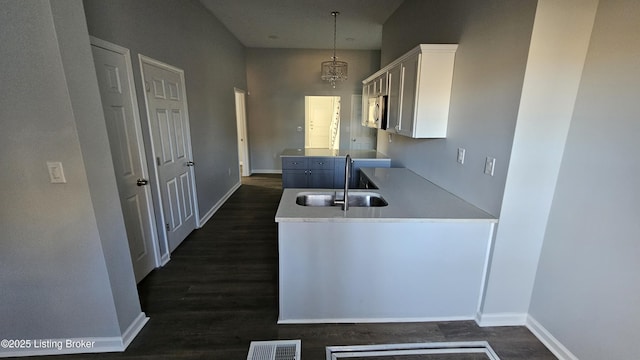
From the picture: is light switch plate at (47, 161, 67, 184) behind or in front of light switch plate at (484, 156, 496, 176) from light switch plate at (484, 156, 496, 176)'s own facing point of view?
in front

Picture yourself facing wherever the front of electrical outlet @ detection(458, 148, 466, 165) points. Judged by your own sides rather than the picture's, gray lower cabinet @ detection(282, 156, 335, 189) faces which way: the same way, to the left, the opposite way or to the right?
to the left

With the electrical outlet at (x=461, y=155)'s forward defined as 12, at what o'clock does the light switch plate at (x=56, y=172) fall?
The light switch plate is roughly at 12 o'clock from the electrical outlet.

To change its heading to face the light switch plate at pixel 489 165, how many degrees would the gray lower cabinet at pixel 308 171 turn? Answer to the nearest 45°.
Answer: approximately 45° to its left

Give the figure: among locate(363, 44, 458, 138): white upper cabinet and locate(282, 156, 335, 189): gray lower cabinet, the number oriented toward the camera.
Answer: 1

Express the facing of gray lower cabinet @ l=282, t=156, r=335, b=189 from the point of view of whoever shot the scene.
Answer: facing the viewer

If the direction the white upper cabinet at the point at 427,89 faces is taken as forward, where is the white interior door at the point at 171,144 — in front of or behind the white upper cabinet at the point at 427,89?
in front

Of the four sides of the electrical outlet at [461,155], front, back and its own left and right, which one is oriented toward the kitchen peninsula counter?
front

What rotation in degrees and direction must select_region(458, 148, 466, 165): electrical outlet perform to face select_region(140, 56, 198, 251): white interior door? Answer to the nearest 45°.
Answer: approximately 45° to its right

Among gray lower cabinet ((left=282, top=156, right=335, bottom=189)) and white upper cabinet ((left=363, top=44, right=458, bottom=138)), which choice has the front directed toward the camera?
the gray lower cabinet

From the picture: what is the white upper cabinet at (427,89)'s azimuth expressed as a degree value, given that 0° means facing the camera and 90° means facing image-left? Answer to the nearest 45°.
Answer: approximately 90°

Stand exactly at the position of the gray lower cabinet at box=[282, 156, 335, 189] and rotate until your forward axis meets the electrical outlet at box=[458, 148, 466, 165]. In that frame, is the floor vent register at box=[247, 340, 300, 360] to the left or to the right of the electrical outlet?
right

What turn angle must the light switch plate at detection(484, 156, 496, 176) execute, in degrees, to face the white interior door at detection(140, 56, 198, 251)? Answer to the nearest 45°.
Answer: approximately 45° to its right

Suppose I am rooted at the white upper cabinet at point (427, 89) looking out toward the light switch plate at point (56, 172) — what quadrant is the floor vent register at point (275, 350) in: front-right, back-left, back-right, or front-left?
front-left

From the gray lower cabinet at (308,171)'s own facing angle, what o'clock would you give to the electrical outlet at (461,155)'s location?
The electrical outlet is roughly at 11 o'clock from the gray lower cabinet.

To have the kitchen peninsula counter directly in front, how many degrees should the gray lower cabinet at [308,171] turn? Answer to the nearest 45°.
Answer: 0° — it already faces it
